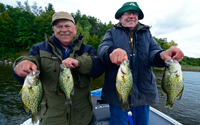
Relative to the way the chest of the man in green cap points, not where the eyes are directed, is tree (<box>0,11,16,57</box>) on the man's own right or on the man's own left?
on the man's own right

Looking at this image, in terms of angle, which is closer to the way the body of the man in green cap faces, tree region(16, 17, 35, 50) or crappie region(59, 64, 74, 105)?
the crappie

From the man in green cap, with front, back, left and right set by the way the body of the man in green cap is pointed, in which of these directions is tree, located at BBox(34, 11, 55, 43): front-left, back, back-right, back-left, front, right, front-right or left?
back-right

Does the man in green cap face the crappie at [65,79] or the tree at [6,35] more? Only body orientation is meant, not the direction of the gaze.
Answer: the crappie

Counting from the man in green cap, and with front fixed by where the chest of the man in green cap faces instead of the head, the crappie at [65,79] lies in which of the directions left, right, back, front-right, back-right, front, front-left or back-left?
front-right

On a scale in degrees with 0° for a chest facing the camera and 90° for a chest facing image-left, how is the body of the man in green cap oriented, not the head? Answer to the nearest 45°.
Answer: approximately 0°

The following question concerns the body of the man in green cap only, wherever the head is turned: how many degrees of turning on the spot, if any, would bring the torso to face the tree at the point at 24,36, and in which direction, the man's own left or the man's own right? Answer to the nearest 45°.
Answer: approximately 135° to the man's own right
